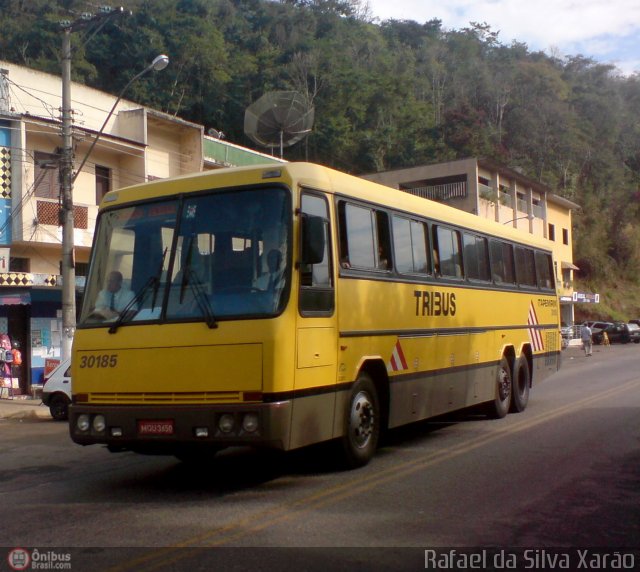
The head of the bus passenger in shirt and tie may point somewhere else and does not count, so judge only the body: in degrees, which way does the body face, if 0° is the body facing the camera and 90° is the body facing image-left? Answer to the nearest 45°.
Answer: approximately 45°

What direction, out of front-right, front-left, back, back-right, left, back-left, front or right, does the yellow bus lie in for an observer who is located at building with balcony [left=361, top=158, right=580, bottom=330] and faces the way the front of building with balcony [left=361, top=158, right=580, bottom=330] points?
front-right

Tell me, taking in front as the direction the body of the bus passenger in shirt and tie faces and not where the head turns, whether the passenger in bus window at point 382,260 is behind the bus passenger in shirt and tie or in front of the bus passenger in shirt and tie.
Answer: behind

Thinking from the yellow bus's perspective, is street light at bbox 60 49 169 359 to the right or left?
on its right

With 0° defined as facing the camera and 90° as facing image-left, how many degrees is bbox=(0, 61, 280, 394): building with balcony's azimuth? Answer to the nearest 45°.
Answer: approximately 315°

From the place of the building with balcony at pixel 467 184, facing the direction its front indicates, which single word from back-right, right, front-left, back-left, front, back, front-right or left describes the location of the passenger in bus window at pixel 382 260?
front-right
